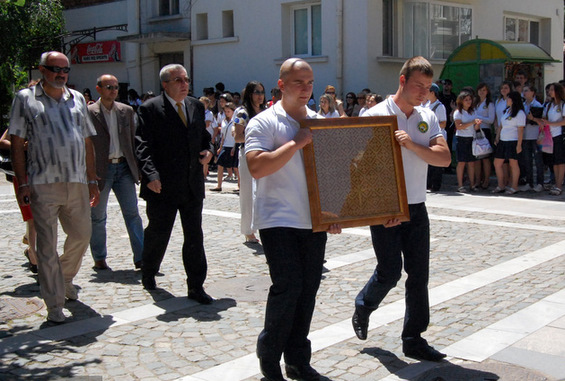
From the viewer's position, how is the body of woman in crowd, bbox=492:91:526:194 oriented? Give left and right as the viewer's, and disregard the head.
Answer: facing the viewer and to the left of the viewer

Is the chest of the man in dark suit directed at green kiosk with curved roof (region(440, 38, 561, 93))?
no

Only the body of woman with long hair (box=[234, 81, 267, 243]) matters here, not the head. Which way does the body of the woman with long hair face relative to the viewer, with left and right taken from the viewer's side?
facing the viewer and to the right of the viewer

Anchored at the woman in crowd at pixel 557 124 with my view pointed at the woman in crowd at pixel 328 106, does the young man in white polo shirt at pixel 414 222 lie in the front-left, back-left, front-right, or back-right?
front-left

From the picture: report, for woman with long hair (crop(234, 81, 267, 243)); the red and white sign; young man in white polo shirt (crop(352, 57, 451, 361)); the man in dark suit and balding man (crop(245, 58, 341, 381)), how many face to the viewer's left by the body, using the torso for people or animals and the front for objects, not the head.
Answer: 0

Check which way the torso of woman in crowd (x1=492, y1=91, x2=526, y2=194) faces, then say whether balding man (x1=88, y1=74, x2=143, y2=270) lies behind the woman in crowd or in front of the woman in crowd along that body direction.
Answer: in front

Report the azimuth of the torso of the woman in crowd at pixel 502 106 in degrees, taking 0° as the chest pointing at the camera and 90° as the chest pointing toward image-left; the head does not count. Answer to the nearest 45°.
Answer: approximately 45°

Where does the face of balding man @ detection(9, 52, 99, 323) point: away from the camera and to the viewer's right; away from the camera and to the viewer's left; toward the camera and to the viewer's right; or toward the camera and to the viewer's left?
toward the camera and to the viewer's right

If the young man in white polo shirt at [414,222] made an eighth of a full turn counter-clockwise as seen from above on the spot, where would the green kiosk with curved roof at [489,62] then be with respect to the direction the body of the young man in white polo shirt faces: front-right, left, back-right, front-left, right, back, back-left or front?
left

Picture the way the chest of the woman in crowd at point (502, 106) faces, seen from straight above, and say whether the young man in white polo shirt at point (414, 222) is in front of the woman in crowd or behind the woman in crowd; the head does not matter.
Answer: in front

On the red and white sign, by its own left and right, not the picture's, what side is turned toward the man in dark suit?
front

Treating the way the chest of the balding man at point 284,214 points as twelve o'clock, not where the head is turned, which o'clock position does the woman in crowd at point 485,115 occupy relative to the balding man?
The woman in crowd is roughly at 8 o'clock from the balding man.

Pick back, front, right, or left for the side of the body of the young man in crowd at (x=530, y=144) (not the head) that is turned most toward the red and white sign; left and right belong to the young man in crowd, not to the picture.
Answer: right

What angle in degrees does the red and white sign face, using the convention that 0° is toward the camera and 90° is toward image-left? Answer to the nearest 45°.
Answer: approximately 0°

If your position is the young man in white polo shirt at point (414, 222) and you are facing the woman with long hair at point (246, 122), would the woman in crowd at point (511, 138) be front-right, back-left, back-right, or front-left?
front-right
